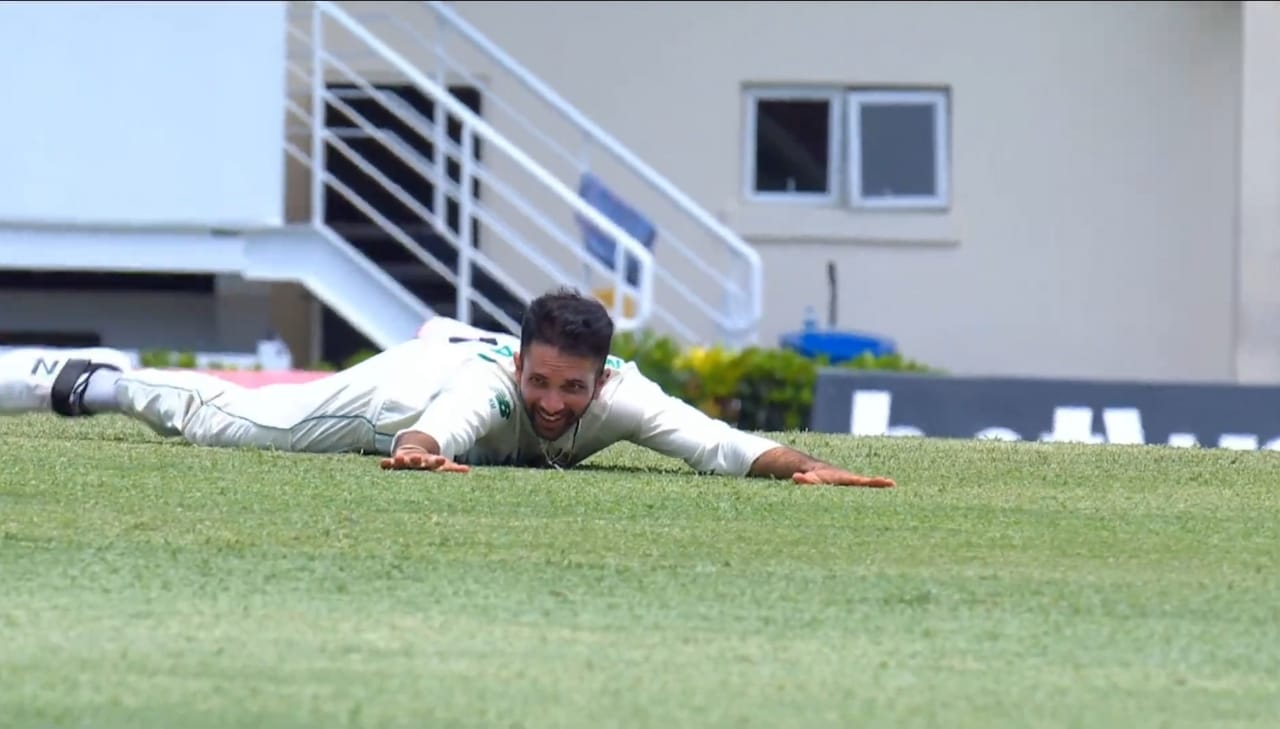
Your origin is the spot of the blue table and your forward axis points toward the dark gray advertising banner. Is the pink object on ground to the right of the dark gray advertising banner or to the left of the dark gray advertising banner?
right

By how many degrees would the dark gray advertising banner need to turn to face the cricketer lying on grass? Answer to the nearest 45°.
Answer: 0° — it already faces them

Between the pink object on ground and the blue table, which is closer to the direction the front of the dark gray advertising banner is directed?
the pink object on ground

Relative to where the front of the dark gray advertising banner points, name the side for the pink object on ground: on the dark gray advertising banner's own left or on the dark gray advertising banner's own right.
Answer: on the dark gray advertising banner's own right

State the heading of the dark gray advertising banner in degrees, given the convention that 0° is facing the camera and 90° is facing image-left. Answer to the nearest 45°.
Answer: approximately 0°

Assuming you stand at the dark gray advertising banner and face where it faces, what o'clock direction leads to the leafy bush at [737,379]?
The leafy bush is roughly at 4 o'clock from the dark gray advertising banner.

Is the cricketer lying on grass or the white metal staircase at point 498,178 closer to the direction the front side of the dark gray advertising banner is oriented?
the cricketer lying on grass

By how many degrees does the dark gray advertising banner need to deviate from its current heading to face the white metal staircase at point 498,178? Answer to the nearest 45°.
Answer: approximately 135° to its right

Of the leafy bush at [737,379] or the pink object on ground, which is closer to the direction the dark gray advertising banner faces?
the pink object on ground

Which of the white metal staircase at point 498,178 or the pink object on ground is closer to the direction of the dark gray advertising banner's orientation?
the pink object on ground

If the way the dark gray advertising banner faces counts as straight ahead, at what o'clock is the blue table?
The blue table is roughly at 5 o'clock from the dark gray advertising banner.

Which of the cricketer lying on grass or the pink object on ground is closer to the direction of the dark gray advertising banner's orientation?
the cricketer lying on grass
